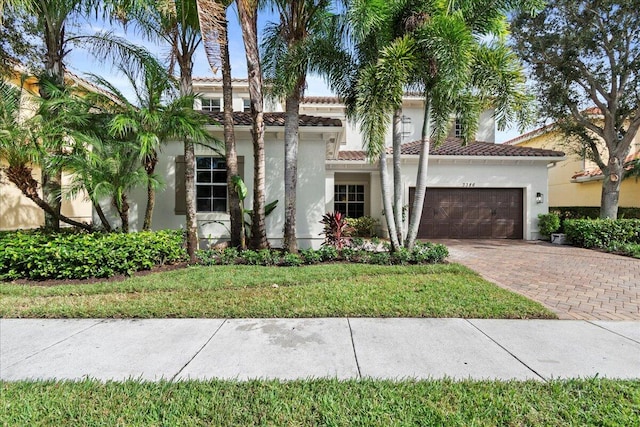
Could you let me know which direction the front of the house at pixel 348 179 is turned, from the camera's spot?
facing the viewer

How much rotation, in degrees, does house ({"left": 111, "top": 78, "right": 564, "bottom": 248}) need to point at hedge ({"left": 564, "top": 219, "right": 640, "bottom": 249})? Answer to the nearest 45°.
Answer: approximately 90° to its left

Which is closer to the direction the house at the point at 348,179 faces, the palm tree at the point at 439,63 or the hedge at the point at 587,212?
the palm tree

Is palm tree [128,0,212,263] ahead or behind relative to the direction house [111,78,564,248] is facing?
ahead

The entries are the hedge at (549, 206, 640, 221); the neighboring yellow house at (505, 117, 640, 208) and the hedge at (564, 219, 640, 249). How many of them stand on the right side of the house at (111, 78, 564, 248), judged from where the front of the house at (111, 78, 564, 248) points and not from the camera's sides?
0

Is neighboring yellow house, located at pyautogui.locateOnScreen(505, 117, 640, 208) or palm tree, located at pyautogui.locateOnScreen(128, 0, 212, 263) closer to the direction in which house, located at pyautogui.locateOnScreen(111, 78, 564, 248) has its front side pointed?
the palm tree

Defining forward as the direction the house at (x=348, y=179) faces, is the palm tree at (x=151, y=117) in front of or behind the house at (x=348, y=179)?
in front

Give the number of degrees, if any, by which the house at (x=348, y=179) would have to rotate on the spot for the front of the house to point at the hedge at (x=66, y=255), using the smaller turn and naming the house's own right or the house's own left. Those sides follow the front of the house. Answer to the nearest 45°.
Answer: approximately 45° to the house's own right

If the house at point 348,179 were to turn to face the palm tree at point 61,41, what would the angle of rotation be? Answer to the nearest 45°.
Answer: approximately 45° to its right

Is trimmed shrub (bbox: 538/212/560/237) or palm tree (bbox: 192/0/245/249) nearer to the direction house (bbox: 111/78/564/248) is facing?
the palm tree

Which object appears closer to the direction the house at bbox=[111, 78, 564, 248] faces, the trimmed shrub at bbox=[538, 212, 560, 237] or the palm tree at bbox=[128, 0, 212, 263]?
the palm tree

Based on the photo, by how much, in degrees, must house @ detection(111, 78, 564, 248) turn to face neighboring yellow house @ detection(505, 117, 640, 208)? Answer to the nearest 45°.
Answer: approximately 135° to its left

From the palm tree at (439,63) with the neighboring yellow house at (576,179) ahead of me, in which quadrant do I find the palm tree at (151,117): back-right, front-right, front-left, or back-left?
back-left

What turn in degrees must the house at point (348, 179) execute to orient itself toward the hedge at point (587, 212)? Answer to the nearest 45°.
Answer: approximately 90° to its left

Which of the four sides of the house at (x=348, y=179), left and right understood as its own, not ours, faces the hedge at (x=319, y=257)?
front
